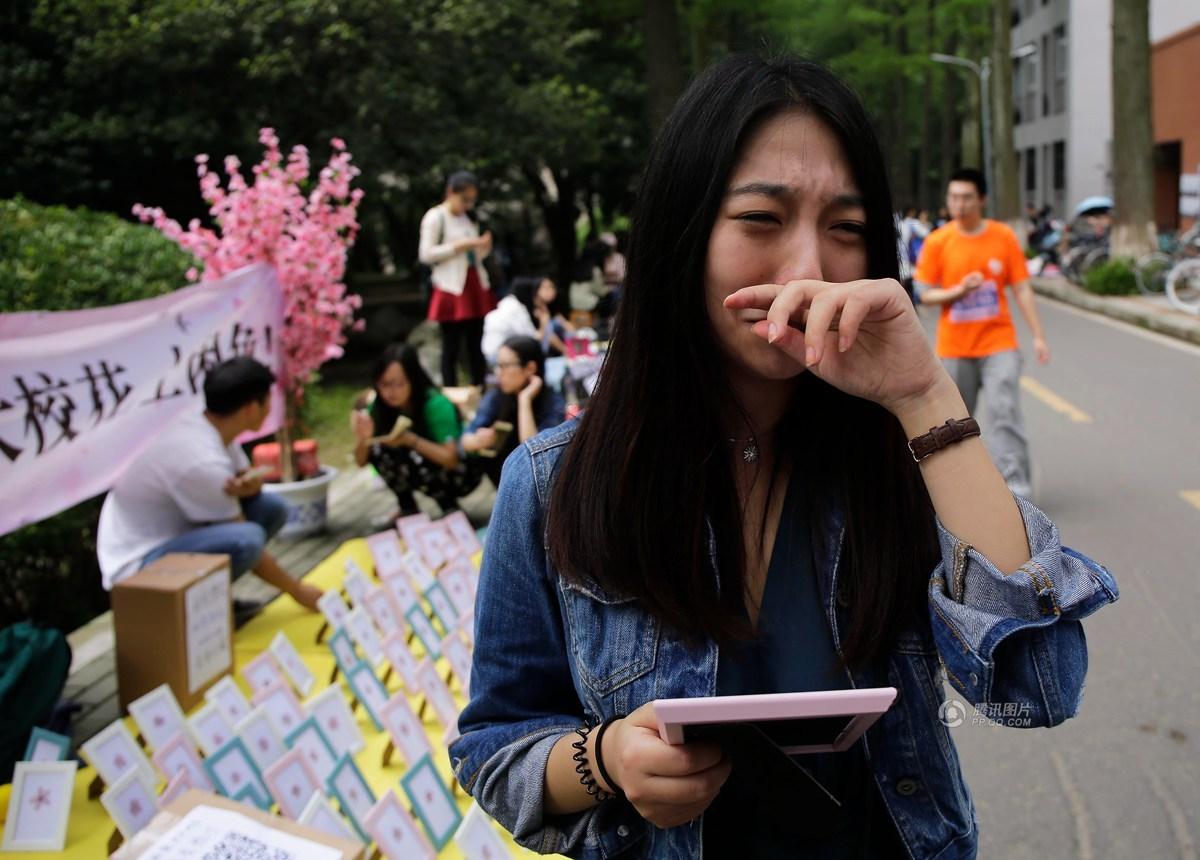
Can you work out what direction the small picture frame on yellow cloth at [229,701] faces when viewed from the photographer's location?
facing the viewer and to the right of the viewer

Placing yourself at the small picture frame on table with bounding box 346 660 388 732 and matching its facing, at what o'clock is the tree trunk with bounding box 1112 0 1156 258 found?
The tree trunk is roughly at 9 o'clock from the small picture frame on table.

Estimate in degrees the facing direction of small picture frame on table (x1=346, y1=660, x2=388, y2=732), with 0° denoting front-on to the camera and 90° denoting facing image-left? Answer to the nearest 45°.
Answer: approximately 315°

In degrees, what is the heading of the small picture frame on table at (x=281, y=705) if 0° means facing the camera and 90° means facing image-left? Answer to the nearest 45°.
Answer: approximately 315°

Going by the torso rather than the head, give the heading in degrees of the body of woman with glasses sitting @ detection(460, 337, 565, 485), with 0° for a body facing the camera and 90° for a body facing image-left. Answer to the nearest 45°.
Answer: approximately 45°

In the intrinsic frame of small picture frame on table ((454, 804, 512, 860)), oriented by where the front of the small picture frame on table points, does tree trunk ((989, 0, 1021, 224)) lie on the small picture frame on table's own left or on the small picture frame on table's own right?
on the small picture frame on table's own left

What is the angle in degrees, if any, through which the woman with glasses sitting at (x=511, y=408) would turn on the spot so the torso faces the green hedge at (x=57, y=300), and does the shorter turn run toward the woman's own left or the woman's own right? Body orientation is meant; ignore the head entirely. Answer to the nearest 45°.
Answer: approximately 45° to the woman's own right

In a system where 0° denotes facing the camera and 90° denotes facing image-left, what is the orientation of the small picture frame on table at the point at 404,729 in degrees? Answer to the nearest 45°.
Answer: approximately 315°

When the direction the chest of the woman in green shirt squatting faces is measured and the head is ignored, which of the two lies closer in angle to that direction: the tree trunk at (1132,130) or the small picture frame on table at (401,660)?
the small picture frame on table

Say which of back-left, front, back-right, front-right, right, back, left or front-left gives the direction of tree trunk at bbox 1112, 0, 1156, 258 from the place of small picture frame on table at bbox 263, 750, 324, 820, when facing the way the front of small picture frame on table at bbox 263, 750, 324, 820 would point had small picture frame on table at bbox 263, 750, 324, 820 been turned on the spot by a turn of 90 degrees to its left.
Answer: front

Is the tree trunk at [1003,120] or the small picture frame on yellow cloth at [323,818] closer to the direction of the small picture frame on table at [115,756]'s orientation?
the small picture frame on yellow cloth

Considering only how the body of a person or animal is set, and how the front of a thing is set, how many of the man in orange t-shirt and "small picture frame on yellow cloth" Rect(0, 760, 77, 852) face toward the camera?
2

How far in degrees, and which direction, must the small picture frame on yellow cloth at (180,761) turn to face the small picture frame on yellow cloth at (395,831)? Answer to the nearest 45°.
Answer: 0° — it already faces it
